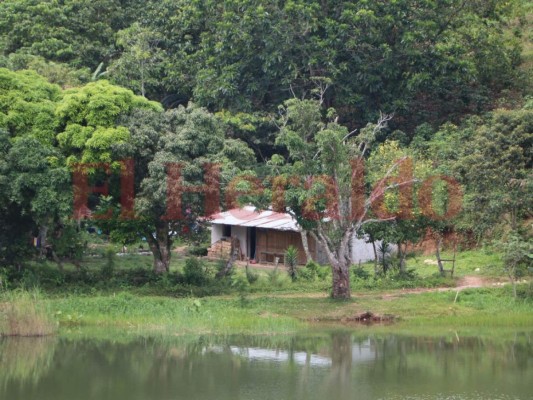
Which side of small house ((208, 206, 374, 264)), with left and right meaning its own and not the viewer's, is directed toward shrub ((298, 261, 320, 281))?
front

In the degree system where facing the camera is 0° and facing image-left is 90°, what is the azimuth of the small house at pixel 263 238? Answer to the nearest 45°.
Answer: approximately 0°

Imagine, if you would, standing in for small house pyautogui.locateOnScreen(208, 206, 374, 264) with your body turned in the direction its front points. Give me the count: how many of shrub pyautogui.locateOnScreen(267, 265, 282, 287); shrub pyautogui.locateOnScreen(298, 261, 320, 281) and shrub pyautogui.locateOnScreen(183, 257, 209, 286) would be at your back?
0

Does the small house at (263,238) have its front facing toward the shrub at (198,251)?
no

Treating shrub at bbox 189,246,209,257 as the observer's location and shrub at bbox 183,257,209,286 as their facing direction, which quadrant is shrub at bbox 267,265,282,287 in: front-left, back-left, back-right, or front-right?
front-left

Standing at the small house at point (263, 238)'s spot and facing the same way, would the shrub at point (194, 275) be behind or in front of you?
in front
